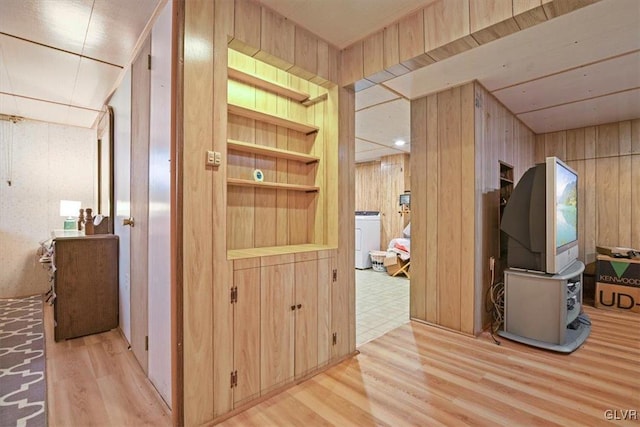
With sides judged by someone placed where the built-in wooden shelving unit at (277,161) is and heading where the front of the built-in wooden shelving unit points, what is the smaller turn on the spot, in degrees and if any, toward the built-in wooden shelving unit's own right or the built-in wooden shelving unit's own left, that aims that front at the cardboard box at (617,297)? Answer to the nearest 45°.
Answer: approximately 45° to the built-in wooden shelving unit's own left

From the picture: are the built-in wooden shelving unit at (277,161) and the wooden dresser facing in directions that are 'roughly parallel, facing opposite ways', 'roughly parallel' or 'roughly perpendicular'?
roughly perpendicular

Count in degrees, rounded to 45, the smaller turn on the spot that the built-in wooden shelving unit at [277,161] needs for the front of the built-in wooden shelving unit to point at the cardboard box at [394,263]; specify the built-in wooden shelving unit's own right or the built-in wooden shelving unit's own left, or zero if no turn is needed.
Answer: approximately 90° to the built-in wooden shelving unit's own left

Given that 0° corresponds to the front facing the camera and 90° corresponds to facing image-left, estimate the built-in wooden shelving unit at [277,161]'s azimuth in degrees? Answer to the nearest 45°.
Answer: approximately 315°
